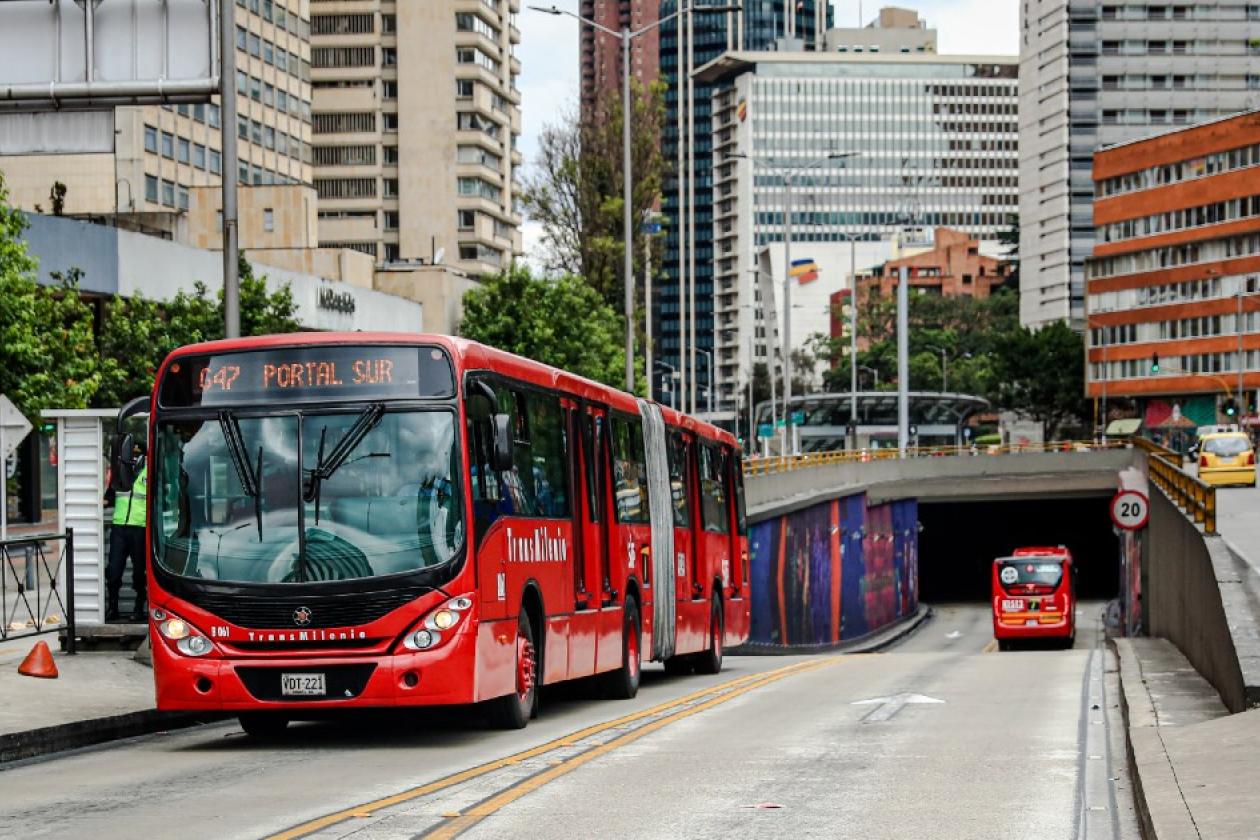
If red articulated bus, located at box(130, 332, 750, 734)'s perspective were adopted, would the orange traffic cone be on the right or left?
on its right

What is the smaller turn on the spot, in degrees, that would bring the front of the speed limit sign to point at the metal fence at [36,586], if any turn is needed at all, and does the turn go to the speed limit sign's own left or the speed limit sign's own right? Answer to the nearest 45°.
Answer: approximately 45° to the speed limit sign's own right

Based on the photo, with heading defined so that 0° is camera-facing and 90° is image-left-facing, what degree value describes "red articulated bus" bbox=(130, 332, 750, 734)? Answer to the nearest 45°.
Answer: approximately 45°

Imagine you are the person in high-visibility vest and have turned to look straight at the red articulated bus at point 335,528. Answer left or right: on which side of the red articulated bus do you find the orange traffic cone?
right

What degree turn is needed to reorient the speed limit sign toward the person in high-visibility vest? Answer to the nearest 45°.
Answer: approximately 45° to its right

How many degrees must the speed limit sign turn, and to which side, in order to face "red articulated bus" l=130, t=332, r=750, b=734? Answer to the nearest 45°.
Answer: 0° — it already faces it

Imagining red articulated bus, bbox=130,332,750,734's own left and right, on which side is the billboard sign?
on its right
